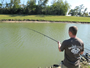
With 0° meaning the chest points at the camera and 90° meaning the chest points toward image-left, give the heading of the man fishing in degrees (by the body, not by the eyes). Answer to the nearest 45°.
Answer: approximately 135°
